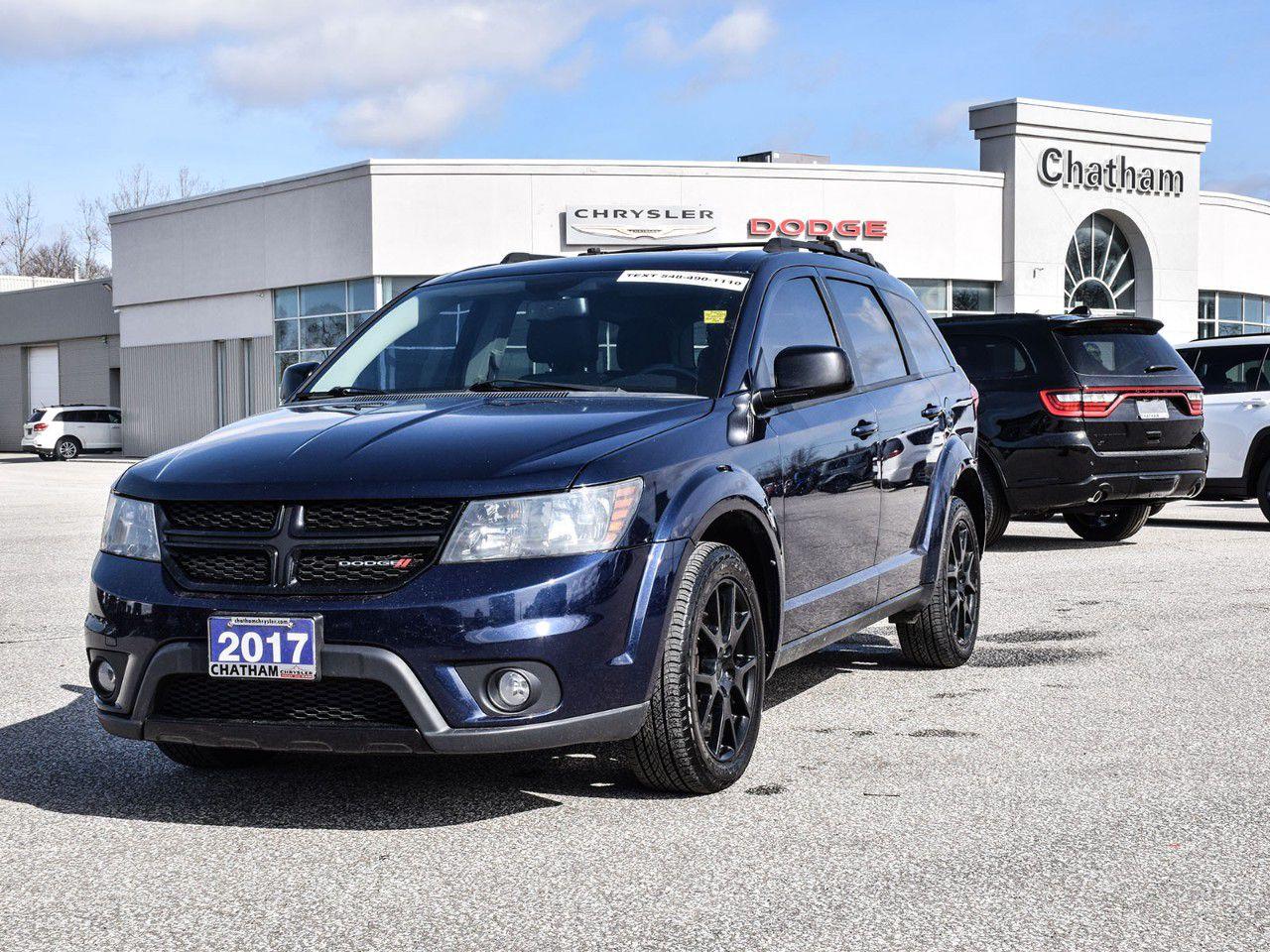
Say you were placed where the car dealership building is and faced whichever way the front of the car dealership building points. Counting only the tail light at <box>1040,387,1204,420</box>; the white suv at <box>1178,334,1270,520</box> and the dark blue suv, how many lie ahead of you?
3

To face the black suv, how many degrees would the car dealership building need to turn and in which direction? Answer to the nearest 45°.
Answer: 0° — it already faces it

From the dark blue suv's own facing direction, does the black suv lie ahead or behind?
behind

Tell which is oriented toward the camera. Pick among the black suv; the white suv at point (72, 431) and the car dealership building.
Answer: the car dealership building

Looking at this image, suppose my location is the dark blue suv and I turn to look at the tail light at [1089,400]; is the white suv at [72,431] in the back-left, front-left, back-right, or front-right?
front-left

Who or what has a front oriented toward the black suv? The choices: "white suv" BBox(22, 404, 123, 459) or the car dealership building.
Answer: the car dealership building

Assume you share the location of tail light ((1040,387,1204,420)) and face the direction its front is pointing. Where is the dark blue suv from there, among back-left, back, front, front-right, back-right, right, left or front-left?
front-right

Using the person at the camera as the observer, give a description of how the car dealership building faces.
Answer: facing the viewer

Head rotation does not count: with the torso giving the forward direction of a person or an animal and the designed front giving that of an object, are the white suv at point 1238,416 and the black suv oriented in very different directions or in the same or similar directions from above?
same or similar directions

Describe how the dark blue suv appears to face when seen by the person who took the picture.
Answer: facing the viewer and to the left of the viewer

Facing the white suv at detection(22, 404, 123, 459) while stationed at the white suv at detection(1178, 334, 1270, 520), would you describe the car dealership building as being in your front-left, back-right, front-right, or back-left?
front-right

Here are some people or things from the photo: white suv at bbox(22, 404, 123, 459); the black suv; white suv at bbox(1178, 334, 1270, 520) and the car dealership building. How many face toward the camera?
1

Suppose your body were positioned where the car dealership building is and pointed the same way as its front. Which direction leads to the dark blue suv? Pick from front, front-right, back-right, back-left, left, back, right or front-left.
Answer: front

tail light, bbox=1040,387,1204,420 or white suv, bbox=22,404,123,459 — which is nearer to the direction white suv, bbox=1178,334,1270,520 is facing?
the white suv

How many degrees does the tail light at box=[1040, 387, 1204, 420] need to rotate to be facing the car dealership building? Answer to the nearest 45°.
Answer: approximately 135° to its left

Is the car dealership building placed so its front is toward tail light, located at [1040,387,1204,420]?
yes
